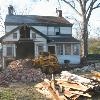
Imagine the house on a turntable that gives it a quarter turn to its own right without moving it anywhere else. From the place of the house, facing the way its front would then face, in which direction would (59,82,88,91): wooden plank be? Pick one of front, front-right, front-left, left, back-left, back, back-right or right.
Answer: left

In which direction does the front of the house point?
toward the camera
